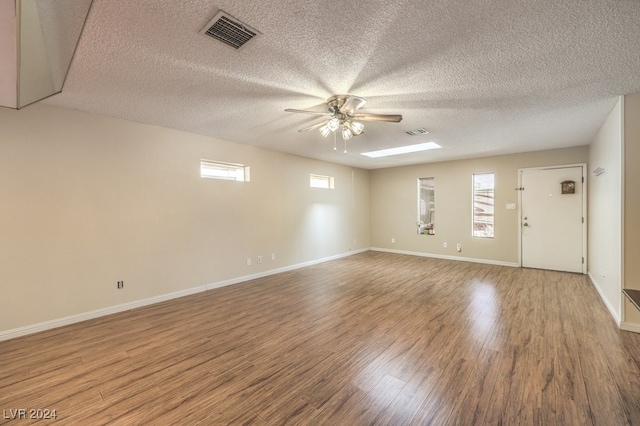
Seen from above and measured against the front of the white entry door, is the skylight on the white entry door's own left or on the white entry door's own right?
on the white entry door's own right

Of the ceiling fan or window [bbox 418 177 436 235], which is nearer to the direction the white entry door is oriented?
the ceiling fan

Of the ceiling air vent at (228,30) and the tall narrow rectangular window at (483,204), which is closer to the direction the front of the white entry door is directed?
the ceiling air vent

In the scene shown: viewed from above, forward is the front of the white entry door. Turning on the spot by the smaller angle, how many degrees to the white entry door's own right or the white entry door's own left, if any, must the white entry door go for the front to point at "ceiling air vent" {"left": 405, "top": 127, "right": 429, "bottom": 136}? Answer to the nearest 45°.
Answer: approximately 45° to the white entry door's own right

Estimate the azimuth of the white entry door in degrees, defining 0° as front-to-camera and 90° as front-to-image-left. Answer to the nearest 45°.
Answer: approximately 0°

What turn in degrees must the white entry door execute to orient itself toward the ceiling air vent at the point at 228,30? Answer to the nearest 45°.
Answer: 0° — it already faces it

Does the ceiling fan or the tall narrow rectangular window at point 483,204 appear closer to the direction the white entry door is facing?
the ceiling fan

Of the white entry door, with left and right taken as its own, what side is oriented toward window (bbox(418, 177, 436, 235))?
right

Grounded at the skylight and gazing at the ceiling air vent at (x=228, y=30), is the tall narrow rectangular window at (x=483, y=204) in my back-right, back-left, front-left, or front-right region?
back-left
